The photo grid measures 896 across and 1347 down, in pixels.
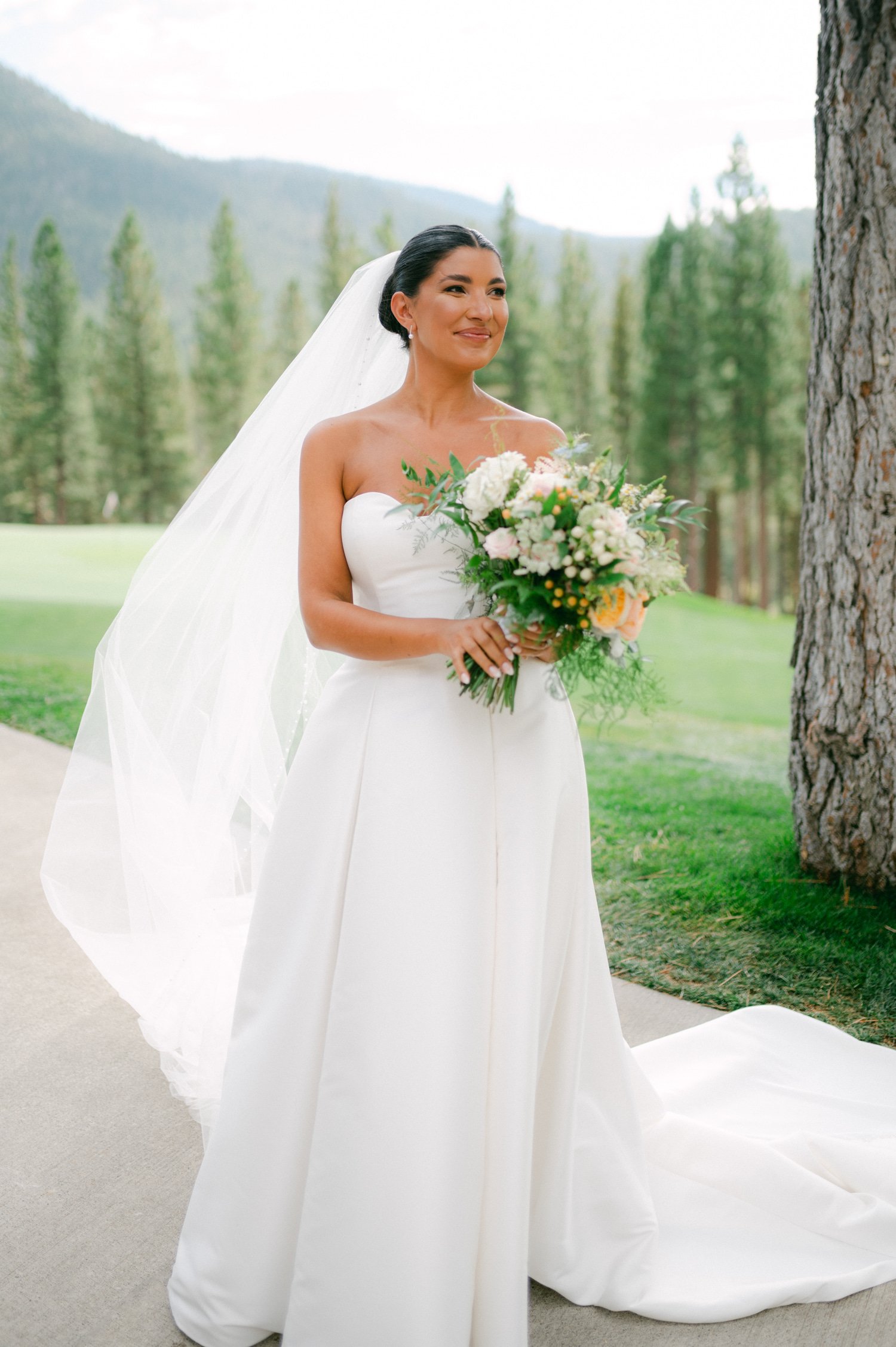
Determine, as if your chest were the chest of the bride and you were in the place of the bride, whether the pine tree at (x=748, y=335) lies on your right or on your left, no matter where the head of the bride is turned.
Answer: on your left

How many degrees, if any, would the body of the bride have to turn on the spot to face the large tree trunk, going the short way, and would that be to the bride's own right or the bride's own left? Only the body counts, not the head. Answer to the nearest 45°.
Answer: approximately 90° to the bride's own left

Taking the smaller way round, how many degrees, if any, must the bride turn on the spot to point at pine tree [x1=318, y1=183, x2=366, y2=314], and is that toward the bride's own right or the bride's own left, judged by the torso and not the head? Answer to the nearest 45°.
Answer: approximately 135° to the bride's own left

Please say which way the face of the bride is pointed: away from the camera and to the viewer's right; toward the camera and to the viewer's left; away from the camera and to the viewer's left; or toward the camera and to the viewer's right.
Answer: toward the camera and to the viewer's right

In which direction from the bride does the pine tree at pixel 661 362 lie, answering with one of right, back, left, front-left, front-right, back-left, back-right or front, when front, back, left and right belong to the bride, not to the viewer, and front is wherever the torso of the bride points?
back-left

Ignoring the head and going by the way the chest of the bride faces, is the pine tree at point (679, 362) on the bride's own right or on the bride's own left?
on the bride's own left

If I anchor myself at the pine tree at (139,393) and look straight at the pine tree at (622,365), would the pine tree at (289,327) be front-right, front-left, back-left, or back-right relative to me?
front-left

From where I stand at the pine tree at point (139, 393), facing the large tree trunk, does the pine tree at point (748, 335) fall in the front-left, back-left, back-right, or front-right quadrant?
front-left

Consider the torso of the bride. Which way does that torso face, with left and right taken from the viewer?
facing the viewer and to the right of the viewer

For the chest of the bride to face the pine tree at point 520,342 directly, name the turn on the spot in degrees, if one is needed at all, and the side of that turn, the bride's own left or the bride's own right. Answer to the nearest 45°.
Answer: approximately 135° to the bride's own left
